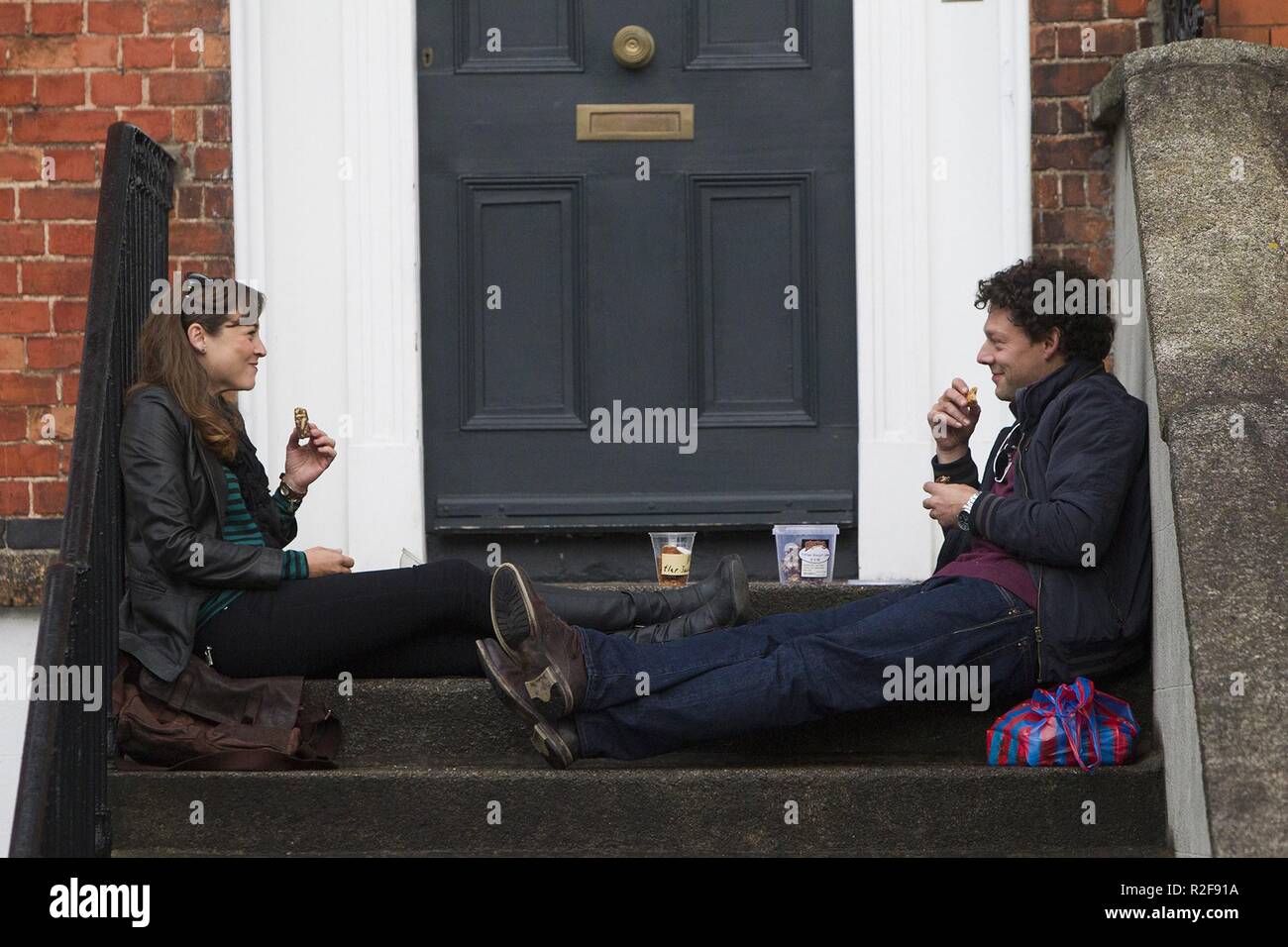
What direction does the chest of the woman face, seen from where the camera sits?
to the viewer's right

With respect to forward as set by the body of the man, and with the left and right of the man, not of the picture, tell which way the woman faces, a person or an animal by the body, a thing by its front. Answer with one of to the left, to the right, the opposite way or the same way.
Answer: the opposite way

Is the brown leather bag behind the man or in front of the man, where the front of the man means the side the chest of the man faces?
in front

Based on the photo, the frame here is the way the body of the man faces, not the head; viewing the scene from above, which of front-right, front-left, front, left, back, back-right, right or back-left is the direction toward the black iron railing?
front

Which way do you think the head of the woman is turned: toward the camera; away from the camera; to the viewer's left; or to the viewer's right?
to the viewer's right

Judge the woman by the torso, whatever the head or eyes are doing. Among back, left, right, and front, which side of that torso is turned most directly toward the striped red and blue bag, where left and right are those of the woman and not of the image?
front

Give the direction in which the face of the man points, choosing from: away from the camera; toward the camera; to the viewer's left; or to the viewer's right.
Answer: to the viewer's left

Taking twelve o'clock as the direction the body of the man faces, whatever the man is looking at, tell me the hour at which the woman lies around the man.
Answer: The woman is roughly at 12 o'clock from the man.

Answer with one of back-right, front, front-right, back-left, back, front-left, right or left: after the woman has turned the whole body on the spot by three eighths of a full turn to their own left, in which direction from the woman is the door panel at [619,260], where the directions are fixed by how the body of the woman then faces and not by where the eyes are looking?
right

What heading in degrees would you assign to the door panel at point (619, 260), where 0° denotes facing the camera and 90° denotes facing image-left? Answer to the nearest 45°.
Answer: approximately 0°

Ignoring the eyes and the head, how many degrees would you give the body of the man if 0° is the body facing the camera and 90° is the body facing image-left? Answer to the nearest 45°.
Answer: approximately 90°

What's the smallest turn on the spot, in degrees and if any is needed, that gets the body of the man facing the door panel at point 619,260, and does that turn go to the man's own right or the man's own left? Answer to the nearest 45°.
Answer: approximately 45° to the man's own right
